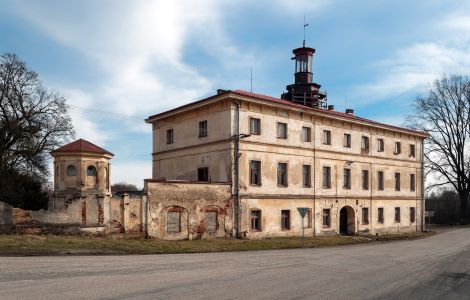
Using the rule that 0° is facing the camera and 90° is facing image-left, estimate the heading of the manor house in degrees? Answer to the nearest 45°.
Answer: approximately 315°
